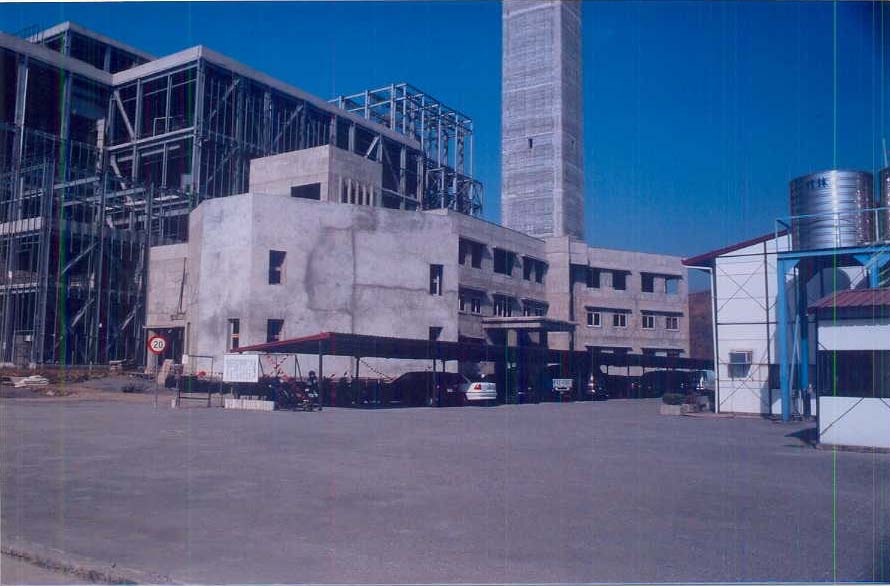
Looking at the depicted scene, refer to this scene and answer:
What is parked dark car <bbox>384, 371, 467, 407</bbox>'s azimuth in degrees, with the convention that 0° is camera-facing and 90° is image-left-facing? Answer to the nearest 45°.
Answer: approximately 135°

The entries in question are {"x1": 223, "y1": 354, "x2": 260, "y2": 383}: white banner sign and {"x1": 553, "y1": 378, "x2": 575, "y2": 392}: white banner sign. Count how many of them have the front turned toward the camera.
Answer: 2

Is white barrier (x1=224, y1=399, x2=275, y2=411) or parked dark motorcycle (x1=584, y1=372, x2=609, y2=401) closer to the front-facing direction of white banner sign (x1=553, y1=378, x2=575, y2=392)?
the white barrier

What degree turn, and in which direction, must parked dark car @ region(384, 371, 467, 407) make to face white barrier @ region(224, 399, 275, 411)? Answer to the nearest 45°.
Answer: approximately 90° to its left

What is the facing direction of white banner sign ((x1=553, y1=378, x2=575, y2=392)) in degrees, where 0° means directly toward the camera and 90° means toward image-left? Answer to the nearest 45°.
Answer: approximately 0°

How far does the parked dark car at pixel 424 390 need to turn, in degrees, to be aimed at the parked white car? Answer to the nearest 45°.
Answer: approximately 90° to its right

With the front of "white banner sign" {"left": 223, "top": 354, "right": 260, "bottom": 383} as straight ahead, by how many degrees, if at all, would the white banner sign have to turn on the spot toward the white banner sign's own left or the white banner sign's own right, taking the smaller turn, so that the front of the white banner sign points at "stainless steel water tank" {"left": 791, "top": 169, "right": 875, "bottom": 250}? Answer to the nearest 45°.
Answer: approximately 45° to the white banner sign's own left
